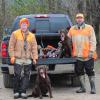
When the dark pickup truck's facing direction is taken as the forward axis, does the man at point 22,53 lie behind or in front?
behind

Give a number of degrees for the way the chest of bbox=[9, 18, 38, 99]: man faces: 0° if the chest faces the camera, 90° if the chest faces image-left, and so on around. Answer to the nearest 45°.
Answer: approximately 0°

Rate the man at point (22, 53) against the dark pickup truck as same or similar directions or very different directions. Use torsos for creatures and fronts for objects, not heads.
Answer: very different directions

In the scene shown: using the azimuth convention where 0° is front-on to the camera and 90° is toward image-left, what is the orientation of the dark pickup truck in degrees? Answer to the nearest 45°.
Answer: approximately 180°

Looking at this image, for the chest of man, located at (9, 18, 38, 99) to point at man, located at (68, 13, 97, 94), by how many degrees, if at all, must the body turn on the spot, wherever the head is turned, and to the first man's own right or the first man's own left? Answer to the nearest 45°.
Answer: approximately 90° to the first man's own left

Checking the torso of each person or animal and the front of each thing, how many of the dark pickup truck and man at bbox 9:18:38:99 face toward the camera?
1

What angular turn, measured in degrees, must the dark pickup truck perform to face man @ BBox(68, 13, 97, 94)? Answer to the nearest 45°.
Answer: approximately 135° to its right
